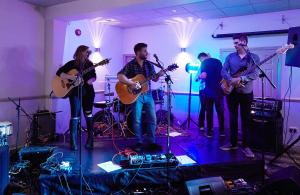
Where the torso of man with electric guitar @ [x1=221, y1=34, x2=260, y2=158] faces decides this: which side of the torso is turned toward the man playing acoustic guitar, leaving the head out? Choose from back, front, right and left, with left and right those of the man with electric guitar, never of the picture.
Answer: right

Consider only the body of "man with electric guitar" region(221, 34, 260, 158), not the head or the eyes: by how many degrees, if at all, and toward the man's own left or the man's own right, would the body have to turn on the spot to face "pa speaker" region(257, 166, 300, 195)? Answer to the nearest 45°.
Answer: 0° — they already face it

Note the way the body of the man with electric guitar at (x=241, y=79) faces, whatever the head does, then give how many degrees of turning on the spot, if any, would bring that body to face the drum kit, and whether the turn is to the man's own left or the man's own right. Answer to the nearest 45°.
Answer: approximately 135° to the man's own right

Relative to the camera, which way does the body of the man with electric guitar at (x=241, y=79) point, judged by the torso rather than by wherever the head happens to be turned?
toward the camera

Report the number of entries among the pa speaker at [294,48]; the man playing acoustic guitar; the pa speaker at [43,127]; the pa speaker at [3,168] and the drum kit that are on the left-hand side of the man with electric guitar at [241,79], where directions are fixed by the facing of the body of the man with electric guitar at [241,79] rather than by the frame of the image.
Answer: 1

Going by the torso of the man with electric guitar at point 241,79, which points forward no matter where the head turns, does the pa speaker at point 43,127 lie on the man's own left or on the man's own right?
on the man's own right

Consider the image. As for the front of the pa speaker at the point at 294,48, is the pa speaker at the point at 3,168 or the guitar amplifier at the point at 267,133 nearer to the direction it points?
the pa speaker

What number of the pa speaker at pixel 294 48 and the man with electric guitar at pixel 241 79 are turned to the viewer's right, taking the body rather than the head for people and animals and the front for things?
0

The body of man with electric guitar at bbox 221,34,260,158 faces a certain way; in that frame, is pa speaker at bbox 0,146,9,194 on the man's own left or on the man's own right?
on the man's own right

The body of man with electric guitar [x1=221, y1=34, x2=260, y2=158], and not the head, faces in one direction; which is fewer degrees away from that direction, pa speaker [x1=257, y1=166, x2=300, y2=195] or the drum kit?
the pa speaker

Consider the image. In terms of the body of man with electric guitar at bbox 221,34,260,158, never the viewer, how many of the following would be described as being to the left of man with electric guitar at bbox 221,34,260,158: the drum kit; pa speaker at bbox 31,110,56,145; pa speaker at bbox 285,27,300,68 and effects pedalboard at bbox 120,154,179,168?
1

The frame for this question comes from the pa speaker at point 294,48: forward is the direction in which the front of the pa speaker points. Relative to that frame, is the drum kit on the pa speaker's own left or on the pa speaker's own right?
on the pa speaker's own right

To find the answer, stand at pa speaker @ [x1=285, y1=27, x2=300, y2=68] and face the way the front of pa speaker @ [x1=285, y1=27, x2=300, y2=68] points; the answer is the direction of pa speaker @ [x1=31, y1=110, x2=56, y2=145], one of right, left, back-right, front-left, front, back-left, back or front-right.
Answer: front-right

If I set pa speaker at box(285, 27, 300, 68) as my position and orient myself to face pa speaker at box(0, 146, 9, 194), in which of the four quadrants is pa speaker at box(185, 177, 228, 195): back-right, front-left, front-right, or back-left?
front-left

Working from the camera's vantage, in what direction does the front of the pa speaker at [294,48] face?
facing the viewer and to the left of the viewer
